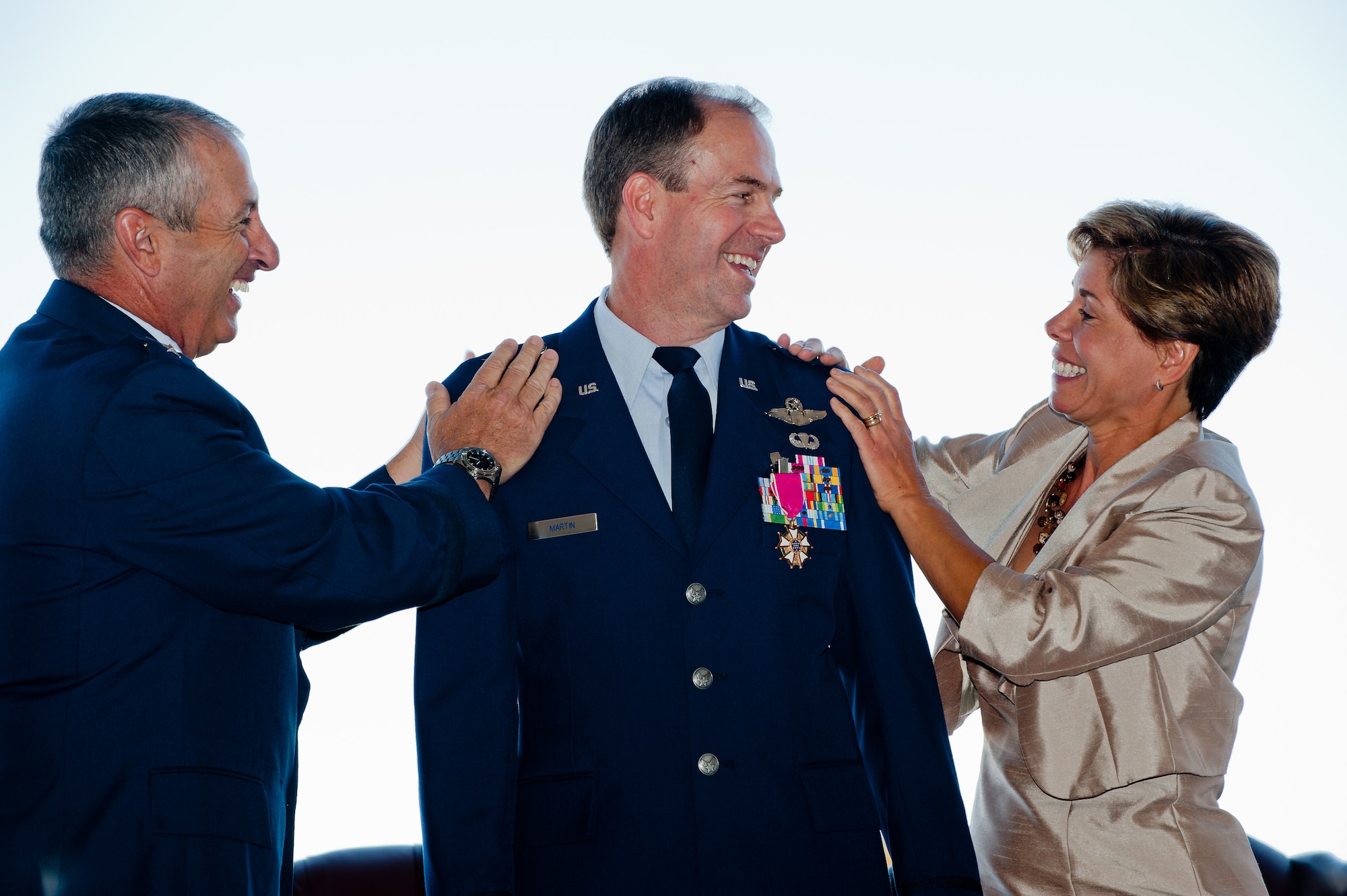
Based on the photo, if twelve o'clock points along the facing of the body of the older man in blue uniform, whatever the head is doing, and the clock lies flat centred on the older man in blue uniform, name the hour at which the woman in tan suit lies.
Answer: The woman in tan suit is roughly at 12 o'clock from the older man in blue uniform.

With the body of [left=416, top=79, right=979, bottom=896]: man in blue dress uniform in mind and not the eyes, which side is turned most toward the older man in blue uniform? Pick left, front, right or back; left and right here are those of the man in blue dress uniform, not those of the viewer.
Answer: right

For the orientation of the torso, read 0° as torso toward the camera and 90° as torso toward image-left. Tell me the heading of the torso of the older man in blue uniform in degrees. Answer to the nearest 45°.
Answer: approximately 270°

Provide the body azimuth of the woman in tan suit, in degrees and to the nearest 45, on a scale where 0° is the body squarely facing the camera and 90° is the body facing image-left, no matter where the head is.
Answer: approximately 45°

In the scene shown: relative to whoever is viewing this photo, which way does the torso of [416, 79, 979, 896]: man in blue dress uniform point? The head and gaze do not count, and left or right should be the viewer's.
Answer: facing the viewer

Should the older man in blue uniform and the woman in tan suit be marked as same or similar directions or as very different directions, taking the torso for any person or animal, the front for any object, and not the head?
very different directions

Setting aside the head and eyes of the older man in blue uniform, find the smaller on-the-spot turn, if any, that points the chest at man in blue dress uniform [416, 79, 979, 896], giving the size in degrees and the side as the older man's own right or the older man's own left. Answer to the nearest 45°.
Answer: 0° — they already face them

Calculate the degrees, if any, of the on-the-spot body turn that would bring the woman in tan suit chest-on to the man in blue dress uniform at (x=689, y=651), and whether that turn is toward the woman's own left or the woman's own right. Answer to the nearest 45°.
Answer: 0° — they already face them

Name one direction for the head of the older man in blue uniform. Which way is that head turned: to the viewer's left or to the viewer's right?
to the viewer's right

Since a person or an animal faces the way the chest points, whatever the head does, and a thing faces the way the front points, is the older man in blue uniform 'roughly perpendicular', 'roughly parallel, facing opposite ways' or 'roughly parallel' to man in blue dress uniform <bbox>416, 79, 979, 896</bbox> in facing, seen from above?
roughly perpendicular

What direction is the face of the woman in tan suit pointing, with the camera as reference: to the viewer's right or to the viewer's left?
to the viewer's left

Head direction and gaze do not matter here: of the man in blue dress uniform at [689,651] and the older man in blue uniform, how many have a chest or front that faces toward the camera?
1

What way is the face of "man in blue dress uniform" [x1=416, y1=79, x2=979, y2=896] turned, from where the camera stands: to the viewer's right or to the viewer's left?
to the viewer's right

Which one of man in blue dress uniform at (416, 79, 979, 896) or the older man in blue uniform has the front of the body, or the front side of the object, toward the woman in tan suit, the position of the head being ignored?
the older man in blue uniform

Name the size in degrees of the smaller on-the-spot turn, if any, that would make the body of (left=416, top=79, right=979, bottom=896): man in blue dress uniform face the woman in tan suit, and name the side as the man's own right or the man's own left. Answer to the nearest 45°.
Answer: approximately 90° to the man's own left

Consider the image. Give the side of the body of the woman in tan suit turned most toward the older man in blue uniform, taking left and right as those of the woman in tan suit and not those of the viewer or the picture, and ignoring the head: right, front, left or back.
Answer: front

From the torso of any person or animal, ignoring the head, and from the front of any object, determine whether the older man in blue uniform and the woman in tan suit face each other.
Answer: yes
